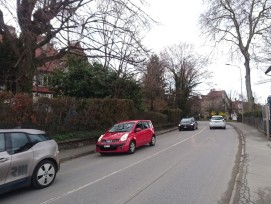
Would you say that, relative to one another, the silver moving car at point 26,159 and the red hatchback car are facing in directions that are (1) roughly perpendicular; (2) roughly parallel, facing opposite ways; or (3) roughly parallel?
roughly parallel

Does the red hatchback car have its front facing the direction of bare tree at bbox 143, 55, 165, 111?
no

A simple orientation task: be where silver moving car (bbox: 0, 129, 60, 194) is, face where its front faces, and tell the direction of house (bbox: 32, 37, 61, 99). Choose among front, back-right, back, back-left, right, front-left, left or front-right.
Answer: back-right

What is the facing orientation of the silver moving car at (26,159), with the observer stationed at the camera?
facing the viewer and to the left of the viewer

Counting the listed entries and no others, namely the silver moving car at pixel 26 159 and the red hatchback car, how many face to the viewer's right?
0

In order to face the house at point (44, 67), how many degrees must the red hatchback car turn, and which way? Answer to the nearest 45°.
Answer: approximately 90° to its right

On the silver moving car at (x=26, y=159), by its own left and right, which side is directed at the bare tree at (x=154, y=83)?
back
